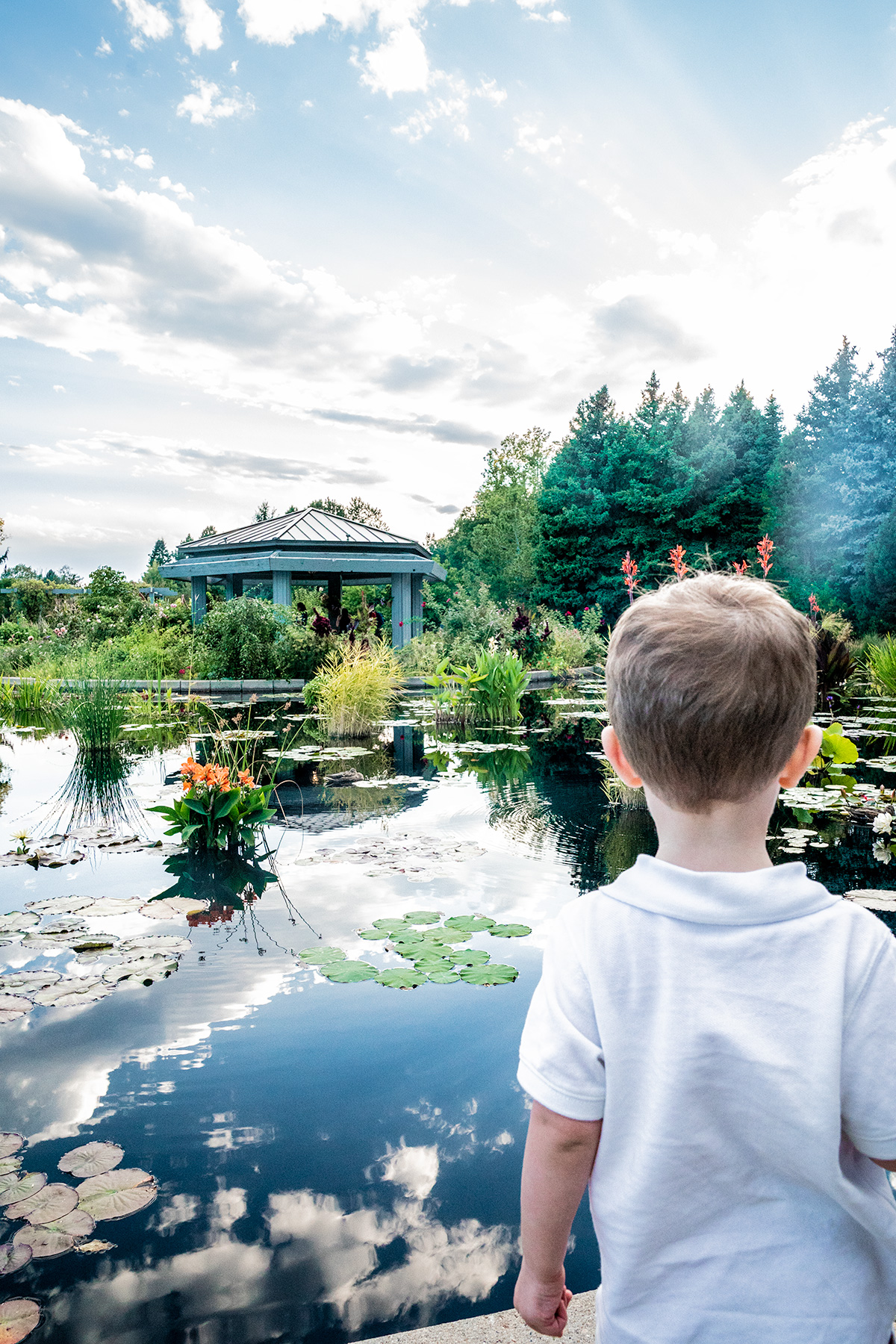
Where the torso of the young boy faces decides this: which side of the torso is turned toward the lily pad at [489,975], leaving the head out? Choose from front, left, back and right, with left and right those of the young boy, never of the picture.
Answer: front

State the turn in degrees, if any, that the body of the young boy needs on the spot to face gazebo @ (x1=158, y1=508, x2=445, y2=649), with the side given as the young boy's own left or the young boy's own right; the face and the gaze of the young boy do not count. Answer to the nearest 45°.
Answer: approximately 45° to the young boy's own left

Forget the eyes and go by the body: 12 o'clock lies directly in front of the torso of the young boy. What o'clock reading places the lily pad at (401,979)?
The lily pad is roughly at 11 o'clock from the young boy.

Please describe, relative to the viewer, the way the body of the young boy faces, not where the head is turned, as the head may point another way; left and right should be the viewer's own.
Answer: facing away from the viewer

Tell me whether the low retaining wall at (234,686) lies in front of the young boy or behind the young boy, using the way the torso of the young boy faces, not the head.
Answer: in front

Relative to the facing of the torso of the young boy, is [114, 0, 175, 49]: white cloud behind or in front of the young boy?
in front

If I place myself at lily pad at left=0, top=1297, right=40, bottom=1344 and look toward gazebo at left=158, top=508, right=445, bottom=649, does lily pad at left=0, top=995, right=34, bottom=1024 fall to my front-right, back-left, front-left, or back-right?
front-left

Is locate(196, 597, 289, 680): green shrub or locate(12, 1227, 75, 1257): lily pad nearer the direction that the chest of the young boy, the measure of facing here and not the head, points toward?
the green shrub

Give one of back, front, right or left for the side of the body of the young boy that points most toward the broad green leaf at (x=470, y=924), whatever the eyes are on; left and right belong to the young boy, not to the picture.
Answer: front

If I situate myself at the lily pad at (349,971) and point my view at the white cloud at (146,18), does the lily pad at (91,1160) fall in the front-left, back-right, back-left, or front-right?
back-left

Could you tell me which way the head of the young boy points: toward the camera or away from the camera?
away from the camera

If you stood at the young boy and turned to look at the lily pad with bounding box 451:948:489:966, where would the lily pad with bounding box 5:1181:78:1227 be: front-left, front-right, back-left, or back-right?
front-left
